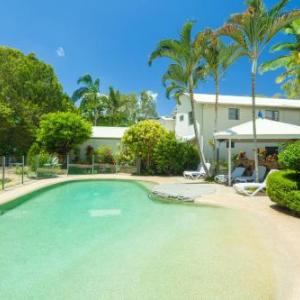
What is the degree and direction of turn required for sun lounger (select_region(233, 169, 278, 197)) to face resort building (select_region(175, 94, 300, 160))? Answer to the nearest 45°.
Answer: approximately 90° to its right

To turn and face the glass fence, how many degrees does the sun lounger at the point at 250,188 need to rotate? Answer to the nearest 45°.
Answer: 0° — it already faces it

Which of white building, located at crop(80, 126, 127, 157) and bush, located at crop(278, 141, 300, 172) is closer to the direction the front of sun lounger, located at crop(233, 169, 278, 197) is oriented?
the white building

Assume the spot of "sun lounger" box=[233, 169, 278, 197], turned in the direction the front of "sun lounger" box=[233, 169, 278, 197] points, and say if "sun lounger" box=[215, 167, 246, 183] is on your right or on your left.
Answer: on your right

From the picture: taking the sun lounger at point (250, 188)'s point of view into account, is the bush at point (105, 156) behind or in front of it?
in front

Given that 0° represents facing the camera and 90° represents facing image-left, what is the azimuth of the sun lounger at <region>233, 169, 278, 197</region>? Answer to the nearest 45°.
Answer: approximately 90°

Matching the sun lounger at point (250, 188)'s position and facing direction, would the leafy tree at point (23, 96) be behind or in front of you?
in front
